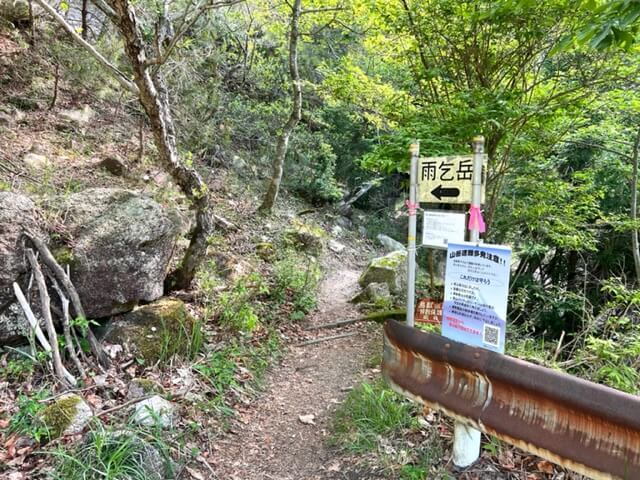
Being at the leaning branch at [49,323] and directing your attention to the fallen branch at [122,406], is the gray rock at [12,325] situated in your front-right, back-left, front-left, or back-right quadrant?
back-right

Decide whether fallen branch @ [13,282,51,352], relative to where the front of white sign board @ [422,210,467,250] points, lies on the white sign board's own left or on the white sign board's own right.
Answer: on the white sign board's own right

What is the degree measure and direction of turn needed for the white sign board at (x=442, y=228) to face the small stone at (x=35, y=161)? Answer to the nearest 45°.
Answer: approximately 90° to its right

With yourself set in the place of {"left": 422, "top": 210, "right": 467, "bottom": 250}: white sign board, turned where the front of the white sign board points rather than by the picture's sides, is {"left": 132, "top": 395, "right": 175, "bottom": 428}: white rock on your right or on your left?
on your right

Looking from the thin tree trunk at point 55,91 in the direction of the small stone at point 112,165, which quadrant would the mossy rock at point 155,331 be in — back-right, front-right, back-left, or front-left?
front-right

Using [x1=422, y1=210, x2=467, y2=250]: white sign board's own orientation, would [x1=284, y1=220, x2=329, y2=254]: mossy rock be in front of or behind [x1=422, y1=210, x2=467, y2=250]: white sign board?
behind

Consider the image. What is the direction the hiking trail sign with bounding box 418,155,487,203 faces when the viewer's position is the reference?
facing the viewer

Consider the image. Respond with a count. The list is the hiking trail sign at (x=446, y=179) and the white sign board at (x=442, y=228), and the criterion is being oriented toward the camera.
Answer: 2
